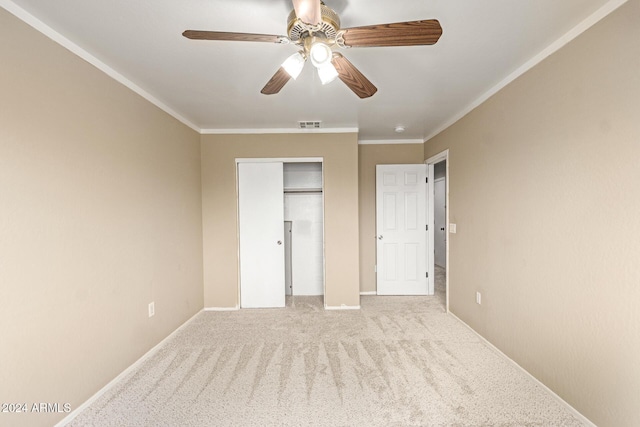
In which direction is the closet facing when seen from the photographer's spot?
facing the viewer

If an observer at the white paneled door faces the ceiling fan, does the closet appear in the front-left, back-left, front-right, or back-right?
front-right

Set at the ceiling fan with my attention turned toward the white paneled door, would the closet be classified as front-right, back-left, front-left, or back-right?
front-left

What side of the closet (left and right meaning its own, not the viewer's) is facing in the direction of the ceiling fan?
front

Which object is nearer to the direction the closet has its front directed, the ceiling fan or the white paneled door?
the ceiling fan

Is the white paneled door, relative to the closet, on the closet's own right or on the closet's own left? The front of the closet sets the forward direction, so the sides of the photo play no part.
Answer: on the closet's own left
